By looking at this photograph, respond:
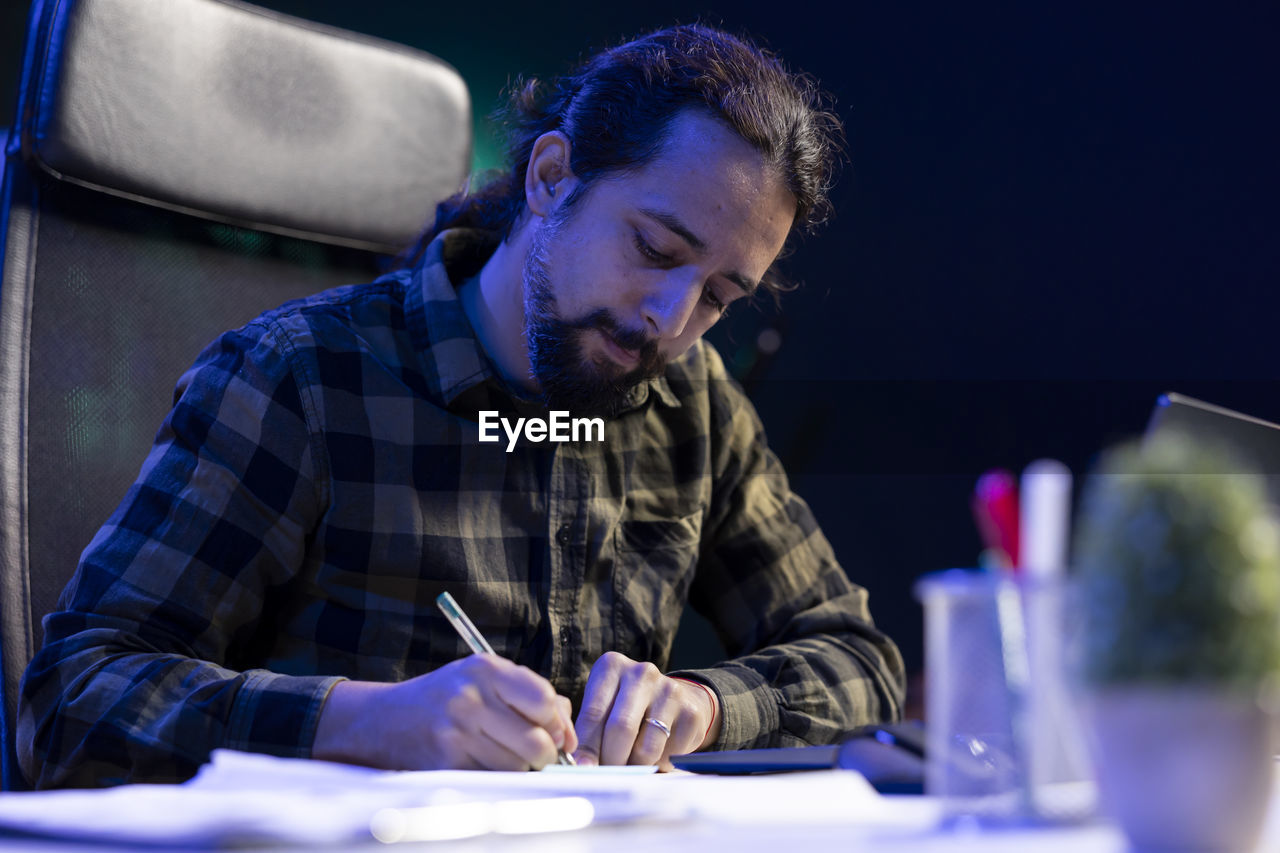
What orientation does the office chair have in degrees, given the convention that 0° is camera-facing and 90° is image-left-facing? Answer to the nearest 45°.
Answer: approximately 315°

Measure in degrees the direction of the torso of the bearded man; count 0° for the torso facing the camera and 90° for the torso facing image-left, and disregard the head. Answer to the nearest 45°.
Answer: approximately 315°

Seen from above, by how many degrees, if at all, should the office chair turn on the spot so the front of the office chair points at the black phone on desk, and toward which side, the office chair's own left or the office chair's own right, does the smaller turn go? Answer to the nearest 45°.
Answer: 0° — it already faces it
